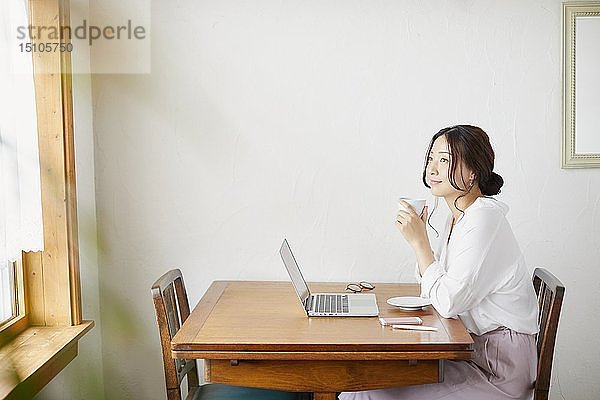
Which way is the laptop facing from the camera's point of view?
to the viewer's right

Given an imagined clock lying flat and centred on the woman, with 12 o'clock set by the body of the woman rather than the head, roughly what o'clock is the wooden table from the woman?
The wooden table is roughly at 11 o'clock from the woman.

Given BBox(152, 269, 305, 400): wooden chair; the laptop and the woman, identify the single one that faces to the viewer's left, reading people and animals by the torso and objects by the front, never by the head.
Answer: the woman

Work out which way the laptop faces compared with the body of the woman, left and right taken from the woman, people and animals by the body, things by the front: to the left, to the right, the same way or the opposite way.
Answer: the opposite way

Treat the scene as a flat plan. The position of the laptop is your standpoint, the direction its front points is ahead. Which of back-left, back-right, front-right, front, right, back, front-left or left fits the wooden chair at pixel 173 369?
back

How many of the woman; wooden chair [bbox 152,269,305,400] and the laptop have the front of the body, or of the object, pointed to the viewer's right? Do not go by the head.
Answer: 2

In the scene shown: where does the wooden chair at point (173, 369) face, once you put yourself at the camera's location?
facing to the right of the viewer

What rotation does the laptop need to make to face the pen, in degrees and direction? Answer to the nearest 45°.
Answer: approximately 45° to its right

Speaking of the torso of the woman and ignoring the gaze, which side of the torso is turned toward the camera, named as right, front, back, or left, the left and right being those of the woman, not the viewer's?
left
